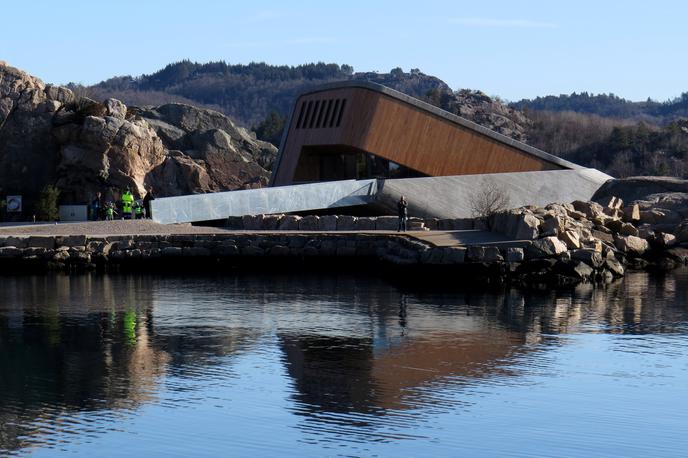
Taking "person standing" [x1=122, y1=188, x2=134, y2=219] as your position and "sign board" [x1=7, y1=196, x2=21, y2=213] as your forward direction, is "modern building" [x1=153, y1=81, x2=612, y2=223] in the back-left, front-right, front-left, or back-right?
back-right

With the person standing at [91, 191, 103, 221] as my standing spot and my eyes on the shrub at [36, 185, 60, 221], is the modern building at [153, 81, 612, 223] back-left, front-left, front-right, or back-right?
back-right

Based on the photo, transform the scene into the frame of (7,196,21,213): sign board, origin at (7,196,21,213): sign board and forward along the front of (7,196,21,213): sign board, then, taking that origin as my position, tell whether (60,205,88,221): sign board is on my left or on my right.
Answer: on my left

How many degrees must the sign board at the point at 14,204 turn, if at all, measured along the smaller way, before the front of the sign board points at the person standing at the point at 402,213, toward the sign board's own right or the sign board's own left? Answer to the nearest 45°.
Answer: approximately 45° to the sign board's own left

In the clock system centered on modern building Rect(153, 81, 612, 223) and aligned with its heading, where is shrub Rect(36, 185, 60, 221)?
The shrub is roughly at 1 o'clock from the modern building.

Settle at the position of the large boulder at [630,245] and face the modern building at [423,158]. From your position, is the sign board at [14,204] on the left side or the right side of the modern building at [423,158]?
left

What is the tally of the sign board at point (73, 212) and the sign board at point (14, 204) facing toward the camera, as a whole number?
2

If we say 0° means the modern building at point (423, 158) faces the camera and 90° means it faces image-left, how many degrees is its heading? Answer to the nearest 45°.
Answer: approximately 45°

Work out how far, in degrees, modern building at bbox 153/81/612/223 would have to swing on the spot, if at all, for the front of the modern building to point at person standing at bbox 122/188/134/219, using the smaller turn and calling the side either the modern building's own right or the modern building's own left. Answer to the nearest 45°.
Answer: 0° — it already faces them
